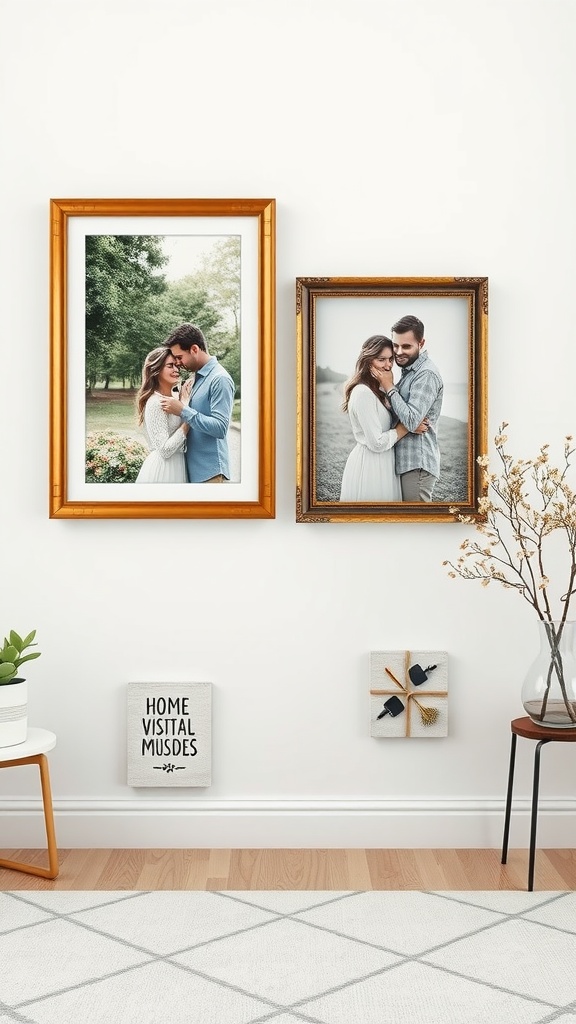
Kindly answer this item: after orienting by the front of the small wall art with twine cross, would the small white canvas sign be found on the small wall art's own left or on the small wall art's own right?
on the small wall art's own right

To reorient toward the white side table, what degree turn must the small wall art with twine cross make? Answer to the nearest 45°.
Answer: approximately 90° to its right

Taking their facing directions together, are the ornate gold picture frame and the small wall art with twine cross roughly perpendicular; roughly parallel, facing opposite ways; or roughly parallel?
roughly parallel

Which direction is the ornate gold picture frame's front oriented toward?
toward the camera

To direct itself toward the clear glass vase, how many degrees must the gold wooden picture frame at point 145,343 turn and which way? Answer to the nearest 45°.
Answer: approximately 90° to its left

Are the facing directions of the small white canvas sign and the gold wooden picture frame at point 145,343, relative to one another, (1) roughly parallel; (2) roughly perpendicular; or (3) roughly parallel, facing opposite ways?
roughly parallel

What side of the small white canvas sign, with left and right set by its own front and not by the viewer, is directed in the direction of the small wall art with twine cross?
left

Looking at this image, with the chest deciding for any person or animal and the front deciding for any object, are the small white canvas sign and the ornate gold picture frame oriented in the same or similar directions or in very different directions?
same or similar directions

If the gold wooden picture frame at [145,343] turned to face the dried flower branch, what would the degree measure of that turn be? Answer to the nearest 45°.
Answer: approximately 90° to its left

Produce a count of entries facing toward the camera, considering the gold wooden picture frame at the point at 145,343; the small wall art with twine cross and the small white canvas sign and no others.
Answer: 3

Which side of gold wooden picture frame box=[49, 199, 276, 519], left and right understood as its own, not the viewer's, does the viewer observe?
front
